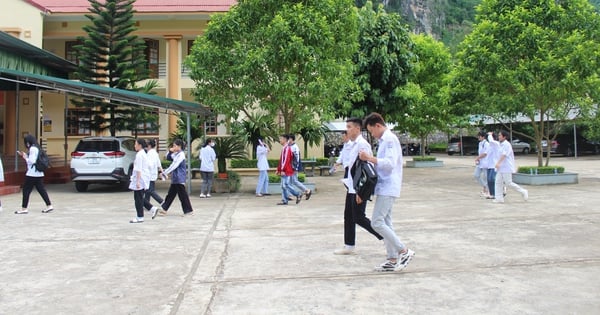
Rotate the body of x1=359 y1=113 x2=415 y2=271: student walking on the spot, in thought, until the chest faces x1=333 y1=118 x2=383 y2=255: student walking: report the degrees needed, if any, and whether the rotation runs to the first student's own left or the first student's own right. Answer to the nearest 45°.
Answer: approximately 45° to the first student's own right

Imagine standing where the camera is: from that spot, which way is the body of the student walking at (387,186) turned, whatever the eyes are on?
to the viewer's left

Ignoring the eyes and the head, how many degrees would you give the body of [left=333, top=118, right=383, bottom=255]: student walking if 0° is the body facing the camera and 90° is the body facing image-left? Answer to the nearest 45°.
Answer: approximately 90°

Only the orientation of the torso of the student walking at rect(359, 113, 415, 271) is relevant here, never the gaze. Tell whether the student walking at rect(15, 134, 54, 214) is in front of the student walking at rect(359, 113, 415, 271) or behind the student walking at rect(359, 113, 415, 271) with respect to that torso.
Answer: in front

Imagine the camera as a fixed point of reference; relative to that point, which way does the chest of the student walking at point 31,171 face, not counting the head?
to the viewer's left

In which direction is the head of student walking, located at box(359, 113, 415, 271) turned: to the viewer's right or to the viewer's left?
to the viewer's left
